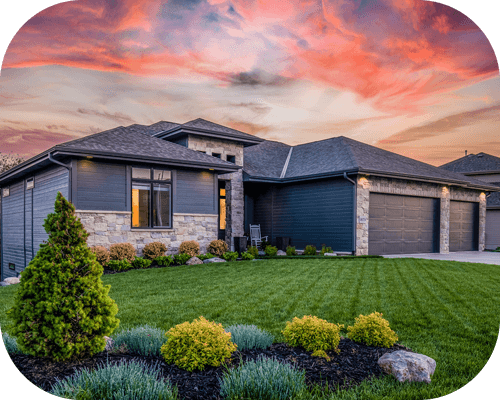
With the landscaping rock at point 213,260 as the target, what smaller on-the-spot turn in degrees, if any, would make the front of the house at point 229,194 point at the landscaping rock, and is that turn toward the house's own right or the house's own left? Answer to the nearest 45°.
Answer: approximately 45° to the house's own right

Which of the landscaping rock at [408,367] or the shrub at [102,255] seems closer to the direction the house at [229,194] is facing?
the landscaping rock

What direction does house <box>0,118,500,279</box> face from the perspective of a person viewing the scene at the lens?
facing the viewer and to the right of the viewer

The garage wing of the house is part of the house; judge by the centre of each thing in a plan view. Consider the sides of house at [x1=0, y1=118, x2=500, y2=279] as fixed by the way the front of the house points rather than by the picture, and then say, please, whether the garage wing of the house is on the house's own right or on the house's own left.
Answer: on the house's own left

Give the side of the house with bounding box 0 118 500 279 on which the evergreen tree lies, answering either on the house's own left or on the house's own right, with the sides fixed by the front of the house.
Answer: on the house's own right

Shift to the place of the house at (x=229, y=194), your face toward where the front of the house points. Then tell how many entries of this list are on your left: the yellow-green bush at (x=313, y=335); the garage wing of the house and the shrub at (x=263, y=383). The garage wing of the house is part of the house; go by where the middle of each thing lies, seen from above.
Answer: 1

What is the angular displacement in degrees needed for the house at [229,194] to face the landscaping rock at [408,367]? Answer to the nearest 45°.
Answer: approximately 45° to its right

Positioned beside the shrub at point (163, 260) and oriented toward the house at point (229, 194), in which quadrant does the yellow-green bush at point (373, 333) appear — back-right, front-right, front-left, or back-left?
back-right

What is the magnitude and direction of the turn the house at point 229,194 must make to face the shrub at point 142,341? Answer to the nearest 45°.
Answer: approximately 45° to its right

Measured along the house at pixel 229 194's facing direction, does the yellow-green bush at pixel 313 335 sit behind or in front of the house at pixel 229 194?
in front

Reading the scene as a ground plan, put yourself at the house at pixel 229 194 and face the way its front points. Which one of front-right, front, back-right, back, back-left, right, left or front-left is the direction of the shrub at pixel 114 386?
front-right

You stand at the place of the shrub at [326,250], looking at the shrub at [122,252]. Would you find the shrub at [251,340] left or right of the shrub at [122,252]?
left

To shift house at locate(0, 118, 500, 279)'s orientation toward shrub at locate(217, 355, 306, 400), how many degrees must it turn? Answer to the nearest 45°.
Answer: approximately 45° to its right
